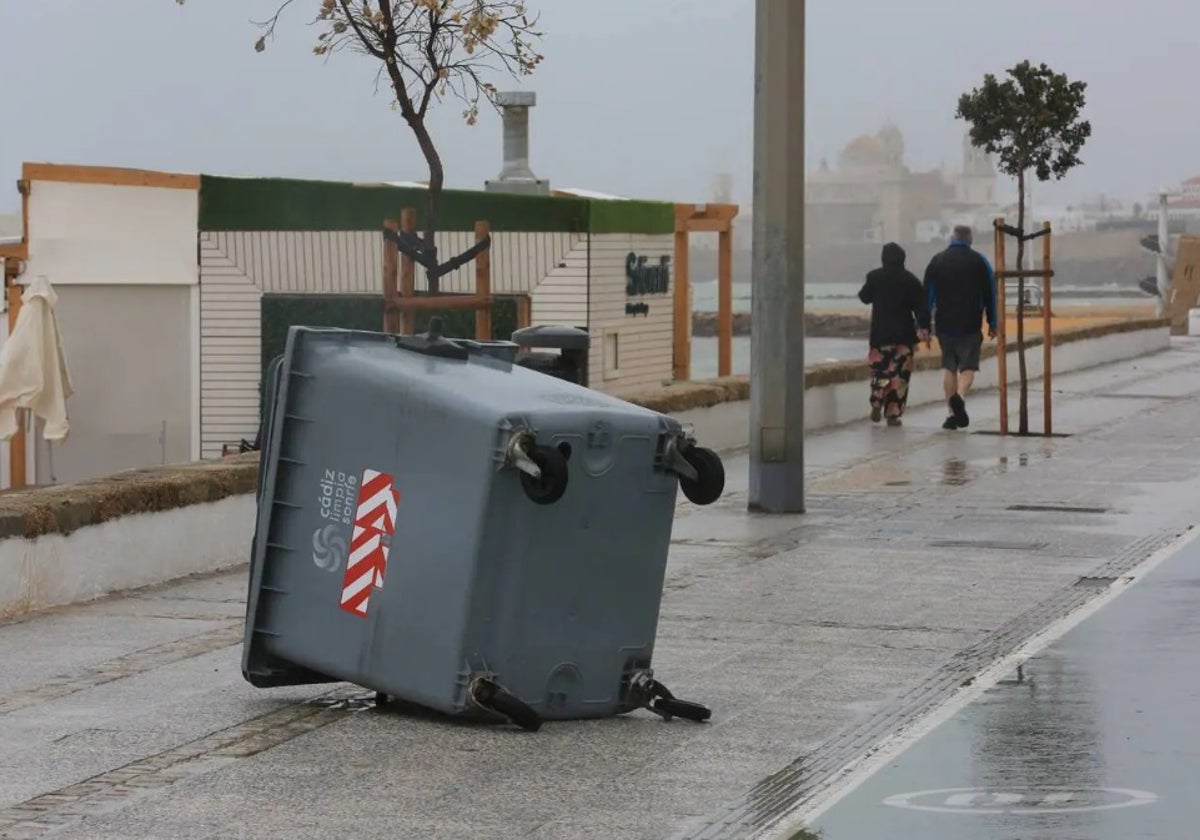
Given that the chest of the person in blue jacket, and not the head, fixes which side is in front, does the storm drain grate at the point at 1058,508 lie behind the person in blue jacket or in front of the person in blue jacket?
behind

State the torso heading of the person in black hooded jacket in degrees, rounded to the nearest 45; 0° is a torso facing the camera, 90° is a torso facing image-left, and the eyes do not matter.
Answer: approximately 180°

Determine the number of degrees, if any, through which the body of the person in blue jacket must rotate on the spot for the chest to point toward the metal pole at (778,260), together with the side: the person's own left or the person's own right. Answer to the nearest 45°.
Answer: approximately 180°

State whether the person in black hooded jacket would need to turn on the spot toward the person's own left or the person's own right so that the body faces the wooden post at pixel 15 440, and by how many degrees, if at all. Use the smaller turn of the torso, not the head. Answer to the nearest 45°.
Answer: approximately 90° to the person's own left

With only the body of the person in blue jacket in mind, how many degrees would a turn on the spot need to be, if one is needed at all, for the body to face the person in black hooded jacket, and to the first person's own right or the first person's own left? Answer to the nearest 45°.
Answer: approximately 90° to the first person's own left

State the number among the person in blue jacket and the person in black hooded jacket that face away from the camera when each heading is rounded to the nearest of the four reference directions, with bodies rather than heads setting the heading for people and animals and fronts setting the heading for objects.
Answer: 2

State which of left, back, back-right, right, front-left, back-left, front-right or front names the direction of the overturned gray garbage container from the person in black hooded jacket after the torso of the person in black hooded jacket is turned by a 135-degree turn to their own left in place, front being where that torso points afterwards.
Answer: front-left

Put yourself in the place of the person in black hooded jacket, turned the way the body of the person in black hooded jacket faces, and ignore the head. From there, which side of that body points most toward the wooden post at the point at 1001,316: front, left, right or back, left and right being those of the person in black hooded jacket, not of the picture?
right

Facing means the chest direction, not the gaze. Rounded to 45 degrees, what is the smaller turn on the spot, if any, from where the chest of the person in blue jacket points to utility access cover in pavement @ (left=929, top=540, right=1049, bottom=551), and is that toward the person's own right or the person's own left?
approximately 180°

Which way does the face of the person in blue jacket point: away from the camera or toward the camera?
away from the camera

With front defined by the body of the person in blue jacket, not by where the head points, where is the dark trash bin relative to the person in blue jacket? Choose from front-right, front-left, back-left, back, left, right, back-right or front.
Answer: back

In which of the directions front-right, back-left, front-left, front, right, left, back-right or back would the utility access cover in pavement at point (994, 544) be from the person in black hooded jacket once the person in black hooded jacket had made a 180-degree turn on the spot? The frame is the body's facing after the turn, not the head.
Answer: front

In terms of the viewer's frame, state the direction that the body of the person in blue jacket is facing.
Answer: away from the camera

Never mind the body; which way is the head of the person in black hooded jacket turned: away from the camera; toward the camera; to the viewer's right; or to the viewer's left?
away from the camera
